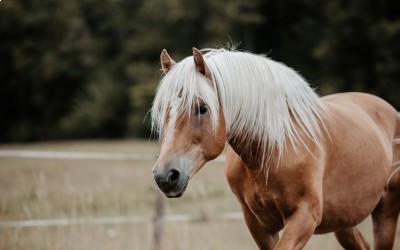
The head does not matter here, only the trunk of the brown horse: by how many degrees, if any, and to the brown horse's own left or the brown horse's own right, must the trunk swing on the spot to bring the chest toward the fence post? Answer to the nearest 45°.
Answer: approximately 90° to the brown horse's own right

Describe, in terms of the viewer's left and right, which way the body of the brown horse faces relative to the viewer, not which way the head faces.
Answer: facing the viewer and to the left of the viewer
